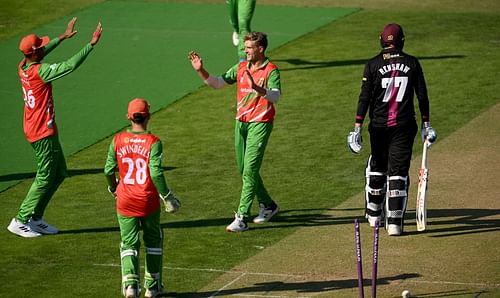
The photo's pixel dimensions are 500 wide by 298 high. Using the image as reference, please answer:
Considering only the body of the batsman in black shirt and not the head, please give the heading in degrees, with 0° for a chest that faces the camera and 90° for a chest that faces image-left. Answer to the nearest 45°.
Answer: approximately 180°
